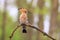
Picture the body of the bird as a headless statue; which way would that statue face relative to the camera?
toward the camera
